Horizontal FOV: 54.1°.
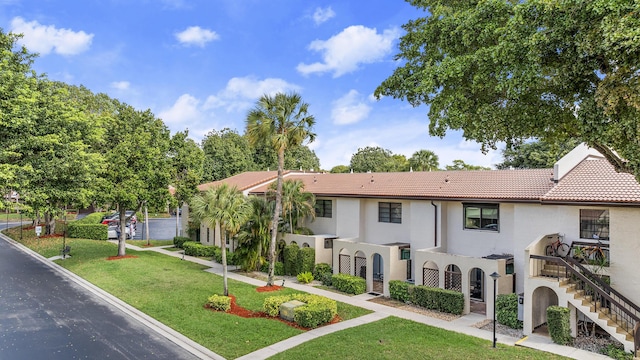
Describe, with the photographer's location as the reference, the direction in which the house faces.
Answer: facing the viewer and to the left of the viewer

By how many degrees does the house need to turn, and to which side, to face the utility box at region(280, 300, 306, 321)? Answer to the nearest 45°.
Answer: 0° — it already faces it

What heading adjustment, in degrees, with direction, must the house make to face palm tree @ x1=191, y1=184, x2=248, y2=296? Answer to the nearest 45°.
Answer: approximately 45° to its right

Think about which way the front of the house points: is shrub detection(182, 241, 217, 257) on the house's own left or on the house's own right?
on the house's own right

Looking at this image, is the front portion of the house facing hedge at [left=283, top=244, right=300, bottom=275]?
no

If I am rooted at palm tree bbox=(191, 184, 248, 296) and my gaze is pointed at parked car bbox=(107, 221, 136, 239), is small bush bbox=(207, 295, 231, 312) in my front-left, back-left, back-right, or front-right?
back-left

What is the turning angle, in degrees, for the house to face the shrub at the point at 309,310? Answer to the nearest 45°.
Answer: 0° — it already faces it

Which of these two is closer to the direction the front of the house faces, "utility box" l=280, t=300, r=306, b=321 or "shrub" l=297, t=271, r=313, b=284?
the utility box

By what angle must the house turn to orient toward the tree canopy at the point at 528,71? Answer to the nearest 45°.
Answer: approximately 45° to its left

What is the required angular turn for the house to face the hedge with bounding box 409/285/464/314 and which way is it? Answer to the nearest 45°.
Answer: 0° — it already faces it

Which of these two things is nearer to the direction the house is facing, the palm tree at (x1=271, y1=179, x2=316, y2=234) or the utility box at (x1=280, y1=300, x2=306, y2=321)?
the utility box

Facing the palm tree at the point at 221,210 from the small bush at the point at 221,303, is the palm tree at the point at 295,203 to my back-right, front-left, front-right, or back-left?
front-right
